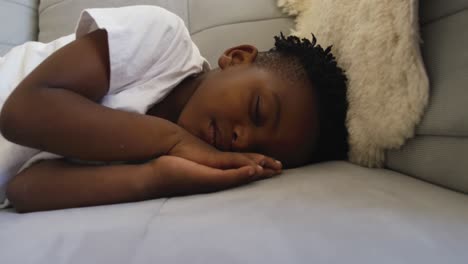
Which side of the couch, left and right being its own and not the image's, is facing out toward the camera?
front
